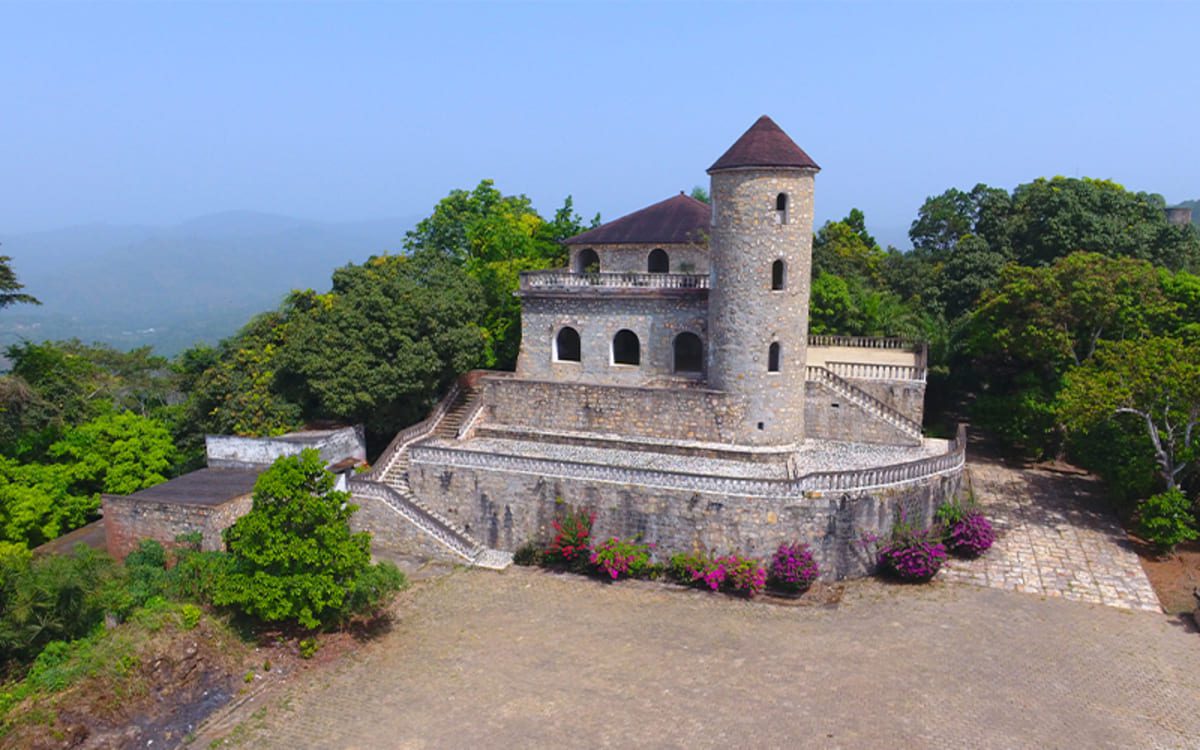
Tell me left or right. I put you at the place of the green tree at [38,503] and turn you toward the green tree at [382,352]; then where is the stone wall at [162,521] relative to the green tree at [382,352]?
right

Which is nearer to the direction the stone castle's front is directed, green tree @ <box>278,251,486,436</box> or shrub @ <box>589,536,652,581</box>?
the shrub

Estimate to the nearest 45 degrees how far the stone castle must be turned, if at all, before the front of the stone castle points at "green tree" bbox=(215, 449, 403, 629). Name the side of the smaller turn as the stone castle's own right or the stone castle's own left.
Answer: approximately 45° to the stone castle's own right

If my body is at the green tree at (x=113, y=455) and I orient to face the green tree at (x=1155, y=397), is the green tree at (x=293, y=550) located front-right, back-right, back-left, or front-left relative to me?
front-right

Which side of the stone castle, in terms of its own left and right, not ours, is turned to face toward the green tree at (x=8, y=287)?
right

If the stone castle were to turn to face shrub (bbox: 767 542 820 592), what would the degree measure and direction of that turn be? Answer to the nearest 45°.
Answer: approximately 45° to its left

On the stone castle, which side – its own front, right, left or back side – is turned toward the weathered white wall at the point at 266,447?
right

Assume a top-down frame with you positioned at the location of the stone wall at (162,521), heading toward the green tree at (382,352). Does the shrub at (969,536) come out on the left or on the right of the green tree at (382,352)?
right

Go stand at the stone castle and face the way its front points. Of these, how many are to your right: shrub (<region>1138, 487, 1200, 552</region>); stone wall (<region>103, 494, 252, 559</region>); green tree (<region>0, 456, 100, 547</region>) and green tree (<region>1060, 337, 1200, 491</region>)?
2

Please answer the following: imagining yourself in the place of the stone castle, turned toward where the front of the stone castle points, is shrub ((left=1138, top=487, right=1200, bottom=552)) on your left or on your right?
on your left

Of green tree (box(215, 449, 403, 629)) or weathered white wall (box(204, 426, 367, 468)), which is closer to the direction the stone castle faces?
the green tree

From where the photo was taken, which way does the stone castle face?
toward the camera

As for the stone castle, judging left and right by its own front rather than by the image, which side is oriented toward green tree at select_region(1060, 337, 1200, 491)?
left

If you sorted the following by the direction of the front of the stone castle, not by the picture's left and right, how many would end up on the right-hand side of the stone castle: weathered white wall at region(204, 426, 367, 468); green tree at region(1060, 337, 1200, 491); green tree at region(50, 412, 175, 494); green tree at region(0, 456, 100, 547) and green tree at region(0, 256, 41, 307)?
4

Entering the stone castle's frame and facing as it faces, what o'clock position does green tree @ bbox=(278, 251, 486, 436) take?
The green tree is roughly at 4 o'clock from the stone castle.
